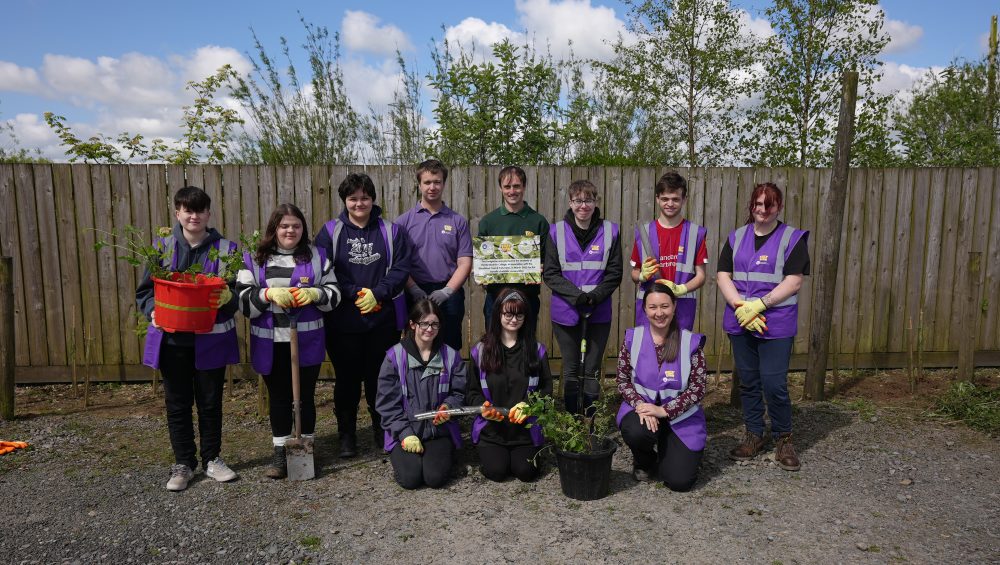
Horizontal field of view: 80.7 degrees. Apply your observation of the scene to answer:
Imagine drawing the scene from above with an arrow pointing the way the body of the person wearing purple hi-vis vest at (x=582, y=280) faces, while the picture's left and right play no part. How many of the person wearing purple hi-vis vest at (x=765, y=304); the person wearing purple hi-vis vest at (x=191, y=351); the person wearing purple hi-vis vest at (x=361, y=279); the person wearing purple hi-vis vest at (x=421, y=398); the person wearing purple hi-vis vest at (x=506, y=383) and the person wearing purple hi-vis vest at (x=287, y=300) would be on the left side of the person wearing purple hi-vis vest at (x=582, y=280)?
1

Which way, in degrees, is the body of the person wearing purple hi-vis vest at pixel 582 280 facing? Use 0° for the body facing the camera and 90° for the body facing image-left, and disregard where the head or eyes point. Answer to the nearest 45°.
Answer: approximately 0°

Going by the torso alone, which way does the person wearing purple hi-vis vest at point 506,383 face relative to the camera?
toward the camera

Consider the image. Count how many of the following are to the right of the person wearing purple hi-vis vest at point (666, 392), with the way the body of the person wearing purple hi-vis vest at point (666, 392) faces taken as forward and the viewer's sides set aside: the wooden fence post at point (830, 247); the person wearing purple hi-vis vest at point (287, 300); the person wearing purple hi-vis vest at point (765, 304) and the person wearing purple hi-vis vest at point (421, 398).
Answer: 2

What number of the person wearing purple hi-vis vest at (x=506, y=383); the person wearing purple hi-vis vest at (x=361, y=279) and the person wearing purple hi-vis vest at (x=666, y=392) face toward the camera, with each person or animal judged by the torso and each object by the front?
3

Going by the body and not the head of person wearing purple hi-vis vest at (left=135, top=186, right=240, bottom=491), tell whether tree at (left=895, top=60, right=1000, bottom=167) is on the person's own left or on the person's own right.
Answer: on the person's own left

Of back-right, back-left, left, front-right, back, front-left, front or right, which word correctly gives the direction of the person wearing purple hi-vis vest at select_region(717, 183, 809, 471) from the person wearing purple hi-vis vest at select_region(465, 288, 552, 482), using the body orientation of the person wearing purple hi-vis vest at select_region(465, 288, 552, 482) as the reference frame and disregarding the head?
left

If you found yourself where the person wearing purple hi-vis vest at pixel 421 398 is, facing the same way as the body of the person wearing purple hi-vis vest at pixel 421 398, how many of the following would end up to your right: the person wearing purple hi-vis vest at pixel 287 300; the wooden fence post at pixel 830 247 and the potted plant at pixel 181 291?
2

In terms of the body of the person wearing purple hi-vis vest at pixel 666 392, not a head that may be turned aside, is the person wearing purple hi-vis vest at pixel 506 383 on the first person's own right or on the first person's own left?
on the first person's own right

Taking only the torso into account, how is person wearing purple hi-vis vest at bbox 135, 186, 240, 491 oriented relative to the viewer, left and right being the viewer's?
facing the viewer

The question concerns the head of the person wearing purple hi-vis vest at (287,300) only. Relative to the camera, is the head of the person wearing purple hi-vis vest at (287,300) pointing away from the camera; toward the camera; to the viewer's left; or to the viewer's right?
toward the camera

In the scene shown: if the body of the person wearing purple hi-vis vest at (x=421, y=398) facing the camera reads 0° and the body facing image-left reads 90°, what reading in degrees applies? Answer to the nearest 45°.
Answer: approximately 0°

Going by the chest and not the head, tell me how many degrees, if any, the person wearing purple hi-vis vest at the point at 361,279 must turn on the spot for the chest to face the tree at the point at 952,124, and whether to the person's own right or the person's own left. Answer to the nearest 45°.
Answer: approximately 135° to the person's own left

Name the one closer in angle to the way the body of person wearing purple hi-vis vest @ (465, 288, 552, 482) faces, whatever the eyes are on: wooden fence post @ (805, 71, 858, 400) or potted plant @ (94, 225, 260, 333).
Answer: the potted plant

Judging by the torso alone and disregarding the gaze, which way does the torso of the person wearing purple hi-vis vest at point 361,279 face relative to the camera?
toward the camera

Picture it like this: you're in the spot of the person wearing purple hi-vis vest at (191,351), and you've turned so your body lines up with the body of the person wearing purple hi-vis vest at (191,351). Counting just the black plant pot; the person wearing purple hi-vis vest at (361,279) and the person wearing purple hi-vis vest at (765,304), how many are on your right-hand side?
0

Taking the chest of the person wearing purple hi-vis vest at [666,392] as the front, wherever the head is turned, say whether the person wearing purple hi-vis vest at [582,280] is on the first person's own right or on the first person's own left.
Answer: on the first person's own right

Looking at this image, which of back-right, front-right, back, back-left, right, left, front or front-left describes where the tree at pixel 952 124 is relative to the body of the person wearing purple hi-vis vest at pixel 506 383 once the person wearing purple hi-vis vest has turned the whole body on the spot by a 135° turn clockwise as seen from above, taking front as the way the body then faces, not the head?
right
